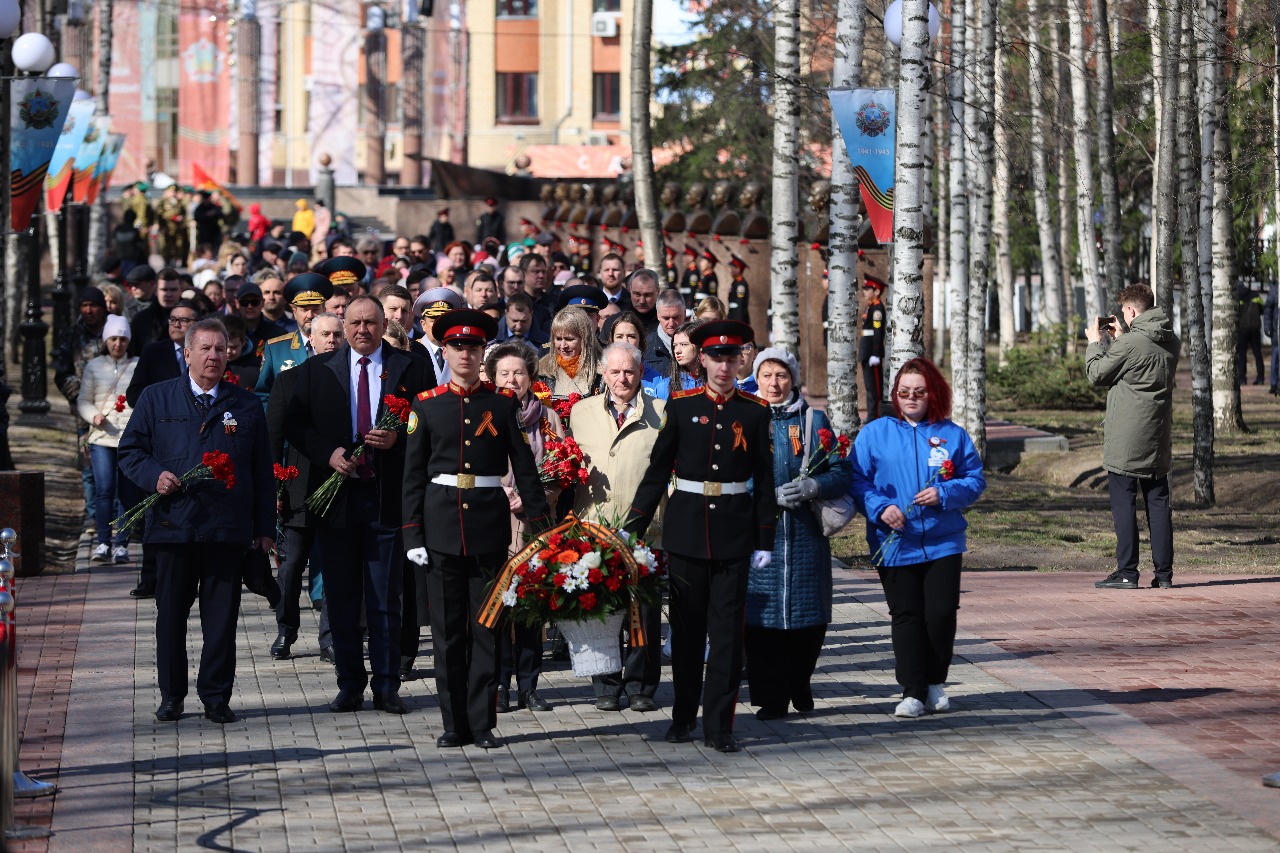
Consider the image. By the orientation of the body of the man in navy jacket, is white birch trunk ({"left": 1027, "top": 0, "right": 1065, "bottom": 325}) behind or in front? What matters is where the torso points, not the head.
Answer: behind

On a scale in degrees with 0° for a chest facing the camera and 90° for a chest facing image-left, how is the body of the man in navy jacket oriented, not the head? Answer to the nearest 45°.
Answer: approximately 0°

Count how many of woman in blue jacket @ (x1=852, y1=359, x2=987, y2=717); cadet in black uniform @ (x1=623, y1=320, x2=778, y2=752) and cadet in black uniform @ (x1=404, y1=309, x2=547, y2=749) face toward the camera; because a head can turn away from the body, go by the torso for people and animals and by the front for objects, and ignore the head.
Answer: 3

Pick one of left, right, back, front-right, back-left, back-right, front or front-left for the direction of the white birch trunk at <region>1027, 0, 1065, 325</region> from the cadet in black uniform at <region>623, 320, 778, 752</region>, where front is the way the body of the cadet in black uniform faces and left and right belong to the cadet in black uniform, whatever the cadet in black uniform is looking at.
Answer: back

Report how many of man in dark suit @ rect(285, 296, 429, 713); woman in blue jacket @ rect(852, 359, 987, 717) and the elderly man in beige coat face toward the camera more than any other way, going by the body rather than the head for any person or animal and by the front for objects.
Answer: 3

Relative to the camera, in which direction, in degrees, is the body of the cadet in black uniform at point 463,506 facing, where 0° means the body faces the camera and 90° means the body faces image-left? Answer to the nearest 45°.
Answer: approximately 0°
